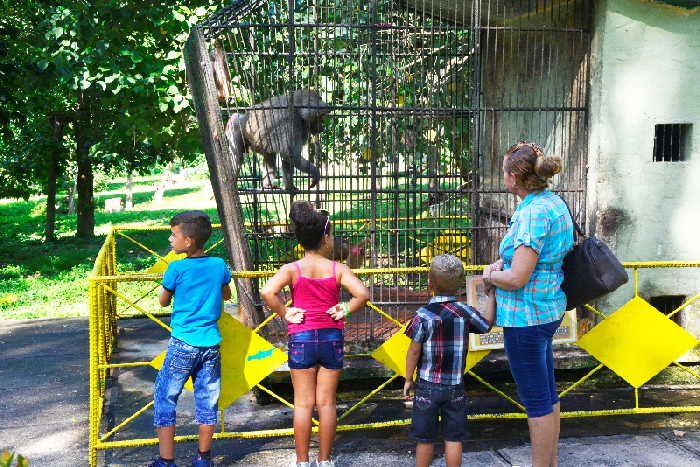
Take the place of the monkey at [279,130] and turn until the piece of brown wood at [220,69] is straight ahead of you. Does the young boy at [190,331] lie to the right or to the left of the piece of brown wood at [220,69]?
left

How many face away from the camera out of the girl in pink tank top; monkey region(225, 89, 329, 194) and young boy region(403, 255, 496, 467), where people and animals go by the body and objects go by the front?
2

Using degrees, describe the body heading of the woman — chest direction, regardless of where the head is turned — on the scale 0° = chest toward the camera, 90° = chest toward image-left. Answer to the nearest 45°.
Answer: approximately 135°

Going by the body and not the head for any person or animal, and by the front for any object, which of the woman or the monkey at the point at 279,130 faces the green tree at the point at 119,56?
the woman

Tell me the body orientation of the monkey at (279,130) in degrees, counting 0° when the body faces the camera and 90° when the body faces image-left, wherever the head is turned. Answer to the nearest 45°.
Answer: approximately 270°

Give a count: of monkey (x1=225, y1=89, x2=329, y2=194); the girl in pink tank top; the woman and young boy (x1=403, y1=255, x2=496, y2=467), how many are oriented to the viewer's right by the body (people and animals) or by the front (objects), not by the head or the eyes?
1

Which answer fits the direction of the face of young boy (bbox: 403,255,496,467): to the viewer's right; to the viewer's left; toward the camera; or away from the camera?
away from the camera

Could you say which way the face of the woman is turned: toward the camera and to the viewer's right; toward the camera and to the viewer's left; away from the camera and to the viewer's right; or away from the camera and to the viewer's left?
away from the camera and to the viewer's left

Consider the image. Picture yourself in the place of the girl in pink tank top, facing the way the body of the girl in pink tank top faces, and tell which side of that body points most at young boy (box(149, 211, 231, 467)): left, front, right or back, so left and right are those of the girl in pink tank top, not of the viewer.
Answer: left

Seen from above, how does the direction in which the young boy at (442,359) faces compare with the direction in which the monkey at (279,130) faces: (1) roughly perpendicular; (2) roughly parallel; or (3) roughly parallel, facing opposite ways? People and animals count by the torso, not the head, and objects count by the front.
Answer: roughly perpendicular

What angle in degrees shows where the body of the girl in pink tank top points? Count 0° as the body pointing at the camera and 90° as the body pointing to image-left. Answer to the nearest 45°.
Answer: approximately 180°

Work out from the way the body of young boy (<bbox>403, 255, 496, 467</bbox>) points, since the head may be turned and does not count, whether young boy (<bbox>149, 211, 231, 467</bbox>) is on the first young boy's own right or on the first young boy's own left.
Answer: on the first young boy's own left

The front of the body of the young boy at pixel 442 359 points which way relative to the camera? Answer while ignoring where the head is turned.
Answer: away from the camera

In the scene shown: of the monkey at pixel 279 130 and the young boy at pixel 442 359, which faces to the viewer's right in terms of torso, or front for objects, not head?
the monkey

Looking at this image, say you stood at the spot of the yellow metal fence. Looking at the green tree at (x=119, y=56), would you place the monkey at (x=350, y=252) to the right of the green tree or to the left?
right

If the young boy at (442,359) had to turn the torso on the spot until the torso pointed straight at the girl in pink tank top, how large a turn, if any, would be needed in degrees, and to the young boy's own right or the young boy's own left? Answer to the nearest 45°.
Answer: approximately 90° to the young boy's own left
